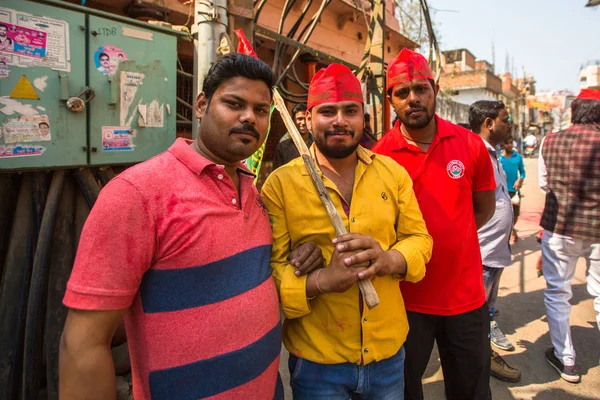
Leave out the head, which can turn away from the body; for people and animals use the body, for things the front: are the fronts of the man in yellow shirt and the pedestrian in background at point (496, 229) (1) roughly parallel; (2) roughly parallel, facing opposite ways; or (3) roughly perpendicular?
roughly perpendicular

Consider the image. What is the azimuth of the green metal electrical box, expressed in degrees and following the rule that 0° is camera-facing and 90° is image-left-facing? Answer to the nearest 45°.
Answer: approximately 315°

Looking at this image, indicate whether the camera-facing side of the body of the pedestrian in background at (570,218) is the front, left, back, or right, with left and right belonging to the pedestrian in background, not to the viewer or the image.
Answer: back

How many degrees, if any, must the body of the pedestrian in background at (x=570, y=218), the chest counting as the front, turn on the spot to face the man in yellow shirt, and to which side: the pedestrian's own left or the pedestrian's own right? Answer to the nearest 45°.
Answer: approximately 180°

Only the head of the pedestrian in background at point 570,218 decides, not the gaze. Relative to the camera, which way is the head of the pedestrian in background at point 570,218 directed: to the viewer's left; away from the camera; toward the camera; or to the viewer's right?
away from the camera

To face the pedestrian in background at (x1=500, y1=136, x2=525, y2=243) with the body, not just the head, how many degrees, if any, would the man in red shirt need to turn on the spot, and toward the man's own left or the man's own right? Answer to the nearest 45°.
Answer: approximately 180°
